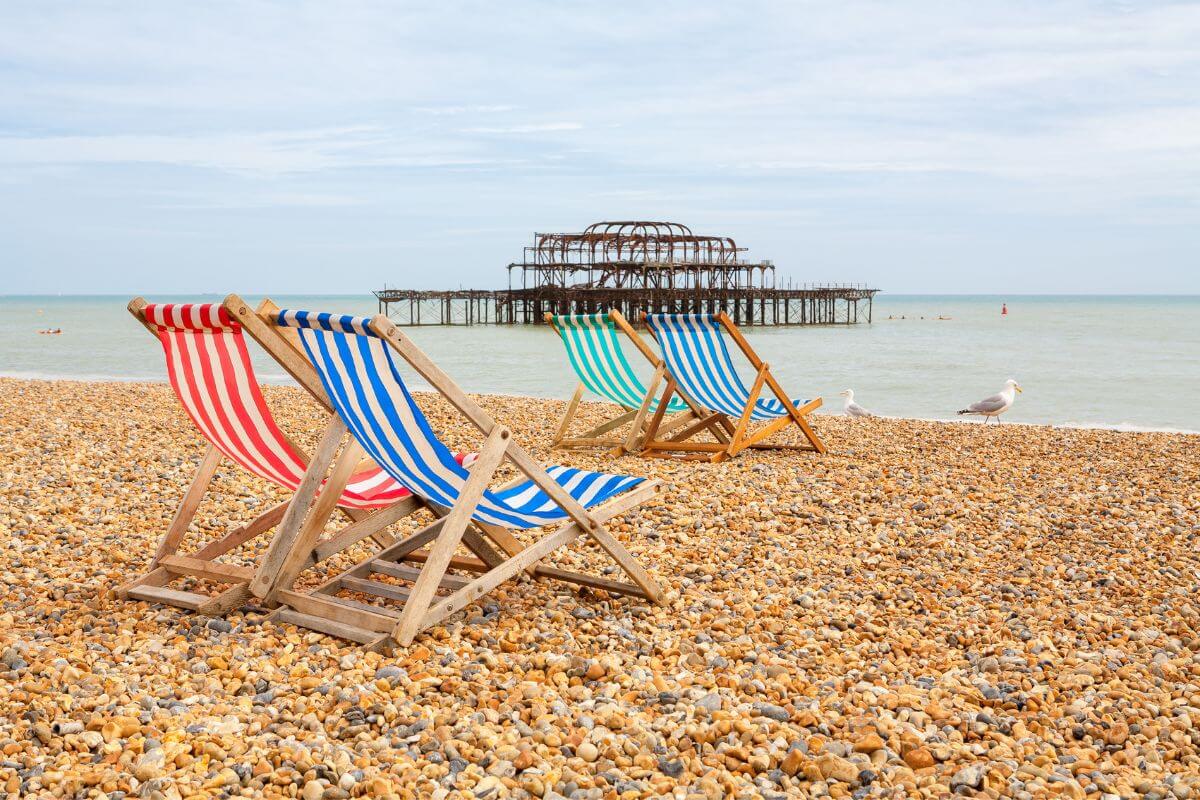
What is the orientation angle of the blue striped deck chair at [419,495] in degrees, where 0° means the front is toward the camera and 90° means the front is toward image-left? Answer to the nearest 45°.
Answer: approximately 225°

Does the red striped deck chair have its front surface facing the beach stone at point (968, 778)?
no

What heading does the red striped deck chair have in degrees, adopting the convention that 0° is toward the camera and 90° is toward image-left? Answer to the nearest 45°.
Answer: approximately 225°

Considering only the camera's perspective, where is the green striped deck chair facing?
facing away from the viewer and to the right of the viewer

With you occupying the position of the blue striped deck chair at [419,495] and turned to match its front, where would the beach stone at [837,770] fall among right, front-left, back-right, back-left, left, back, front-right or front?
right

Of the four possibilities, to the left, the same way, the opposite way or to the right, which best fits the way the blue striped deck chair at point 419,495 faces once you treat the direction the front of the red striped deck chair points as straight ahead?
the same way

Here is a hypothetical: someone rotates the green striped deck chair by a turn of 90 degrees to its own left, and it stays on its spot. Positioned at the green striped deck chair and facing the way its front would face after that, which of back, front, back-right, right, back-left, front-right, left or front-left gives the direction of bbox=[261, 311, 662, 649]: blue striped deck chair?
back-left

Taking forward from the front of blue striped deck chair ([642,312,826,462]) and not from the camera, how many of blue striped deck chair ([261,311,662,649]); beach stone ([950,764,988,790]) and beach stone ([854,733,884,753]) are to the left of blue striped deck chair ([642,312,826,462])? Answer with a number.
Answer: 0

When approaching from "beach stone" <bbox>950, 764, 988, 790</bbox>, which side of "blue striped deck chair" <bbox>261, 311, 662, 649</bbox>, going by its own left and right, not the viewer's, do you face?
right

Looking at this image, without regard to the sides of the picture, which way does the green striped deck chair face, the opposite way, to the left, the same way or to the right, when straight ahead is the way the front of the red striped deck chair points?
the same way

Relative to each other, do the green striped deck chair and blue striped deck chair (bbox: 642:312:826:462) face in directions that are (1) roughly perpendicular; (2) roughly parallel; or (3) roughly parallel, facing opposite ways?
roughly parallel

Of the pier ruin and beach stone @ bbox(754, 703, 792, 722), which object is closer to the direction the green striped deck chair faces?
the pier ruin

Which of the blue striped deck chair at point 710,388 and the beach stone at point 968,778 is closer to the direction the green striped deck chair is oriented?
the blue striped deck chair

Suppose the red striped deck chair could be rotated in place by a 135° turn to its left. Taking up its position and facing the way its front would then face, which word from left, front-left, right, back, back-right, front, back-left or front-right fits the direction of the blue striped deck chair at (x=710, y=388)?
back-right

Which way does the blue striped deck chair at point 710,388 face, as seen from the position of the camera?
facing away from the viewer and to the right of the viewer

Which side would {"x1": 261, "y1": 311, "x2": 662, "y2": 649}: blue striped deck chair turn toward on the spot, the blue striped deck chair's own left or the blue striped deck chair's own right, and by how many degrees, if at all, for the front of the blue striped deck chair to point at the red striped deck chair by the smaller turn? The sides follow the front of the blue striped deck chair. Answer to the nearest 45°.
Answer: approximately 90° to the blue striped deck chair's own left

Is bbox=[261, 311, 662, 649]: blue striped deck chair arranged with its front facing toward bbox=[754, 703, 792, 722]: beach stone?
no

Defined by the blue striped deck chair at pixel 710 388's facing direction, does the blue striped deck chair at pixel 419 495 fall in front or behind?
behind

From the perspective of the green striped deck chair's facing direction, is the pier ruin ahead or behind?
ahead

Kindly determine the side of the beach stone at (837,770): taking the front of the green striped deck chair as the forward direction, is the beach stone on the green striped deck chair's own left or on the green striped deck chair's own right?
on the green striped deck chair's own right

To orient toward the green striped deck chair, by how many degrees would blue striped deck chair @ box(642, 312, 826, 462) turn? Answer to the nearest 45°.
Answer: approximately 135° to its left
